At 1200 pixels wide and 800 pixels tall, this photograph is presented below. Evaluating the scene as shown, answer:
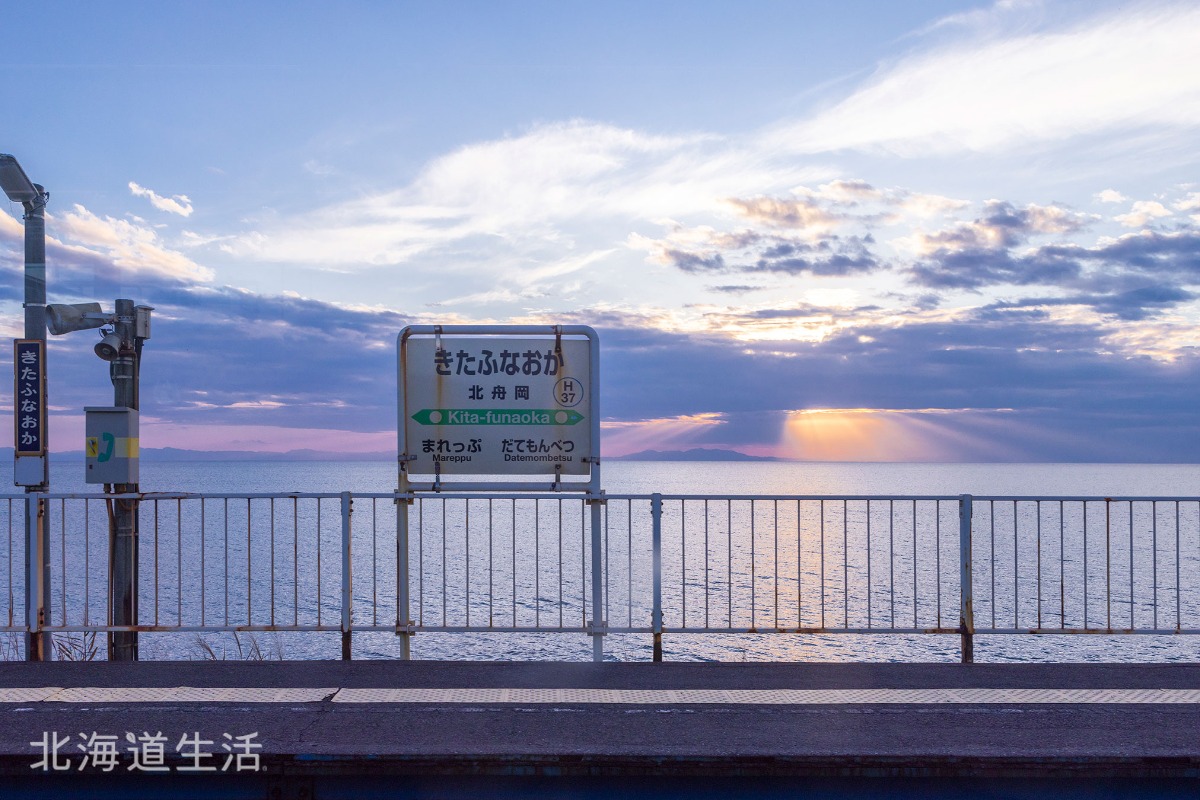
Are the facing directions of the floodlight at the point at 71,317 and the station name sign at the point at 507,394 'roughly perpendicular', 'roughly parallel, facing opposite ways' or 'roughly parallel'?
roughly perpendicular

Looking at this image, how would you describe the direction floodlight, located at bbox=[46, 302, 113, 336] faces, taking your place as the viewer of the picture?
facing to the left of the viewer

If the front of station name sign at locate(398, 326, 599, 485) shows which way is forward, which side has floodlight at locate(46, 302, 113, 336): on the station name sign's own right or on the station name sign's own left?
on the station name sign's own right

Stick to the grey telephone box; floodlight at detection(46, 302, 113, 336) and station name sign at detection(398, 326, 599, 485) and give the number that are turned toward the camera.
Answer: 2

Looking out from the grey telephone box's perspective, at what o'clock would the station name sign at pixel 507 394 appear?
The station name sign is roughly at 10 o'clock from the grey telephone box.

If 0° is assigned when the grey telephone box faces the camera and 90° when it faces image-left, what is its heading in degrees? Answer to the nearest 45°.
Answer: approximately 0°

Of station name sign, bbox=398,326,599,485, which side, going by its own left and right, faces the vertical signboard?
right

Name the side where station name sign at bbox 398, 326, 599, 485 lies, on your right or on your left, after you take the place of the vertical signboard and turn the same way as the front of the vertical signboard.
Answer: on your left
